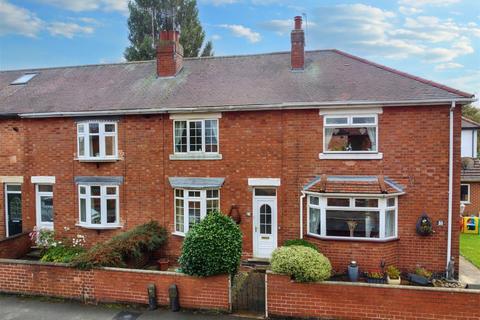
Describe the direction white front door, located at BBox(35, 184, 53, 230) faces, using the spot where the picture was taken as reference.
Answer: facing the viewer

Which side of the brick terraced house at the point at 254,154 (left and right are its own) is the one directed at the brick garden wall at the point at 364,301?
front

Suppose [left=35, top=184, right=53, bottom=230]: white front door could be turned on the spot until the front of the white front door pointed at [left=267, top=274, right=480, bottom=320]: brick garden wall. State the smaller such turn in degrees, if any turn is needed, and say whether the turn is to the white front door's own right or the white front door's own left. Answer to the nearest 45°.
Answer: approximately 45° to the white front door's own left

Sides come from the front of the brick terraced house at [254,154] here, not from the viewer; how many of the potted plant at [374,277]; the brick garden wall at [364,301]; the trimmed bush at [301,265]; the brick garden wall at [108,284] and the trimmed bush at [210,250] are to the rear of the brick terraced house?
0

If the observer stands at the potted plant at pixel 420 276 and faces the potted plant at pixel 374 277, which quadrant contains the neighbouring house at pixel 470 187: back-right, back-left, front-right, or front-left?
back-right

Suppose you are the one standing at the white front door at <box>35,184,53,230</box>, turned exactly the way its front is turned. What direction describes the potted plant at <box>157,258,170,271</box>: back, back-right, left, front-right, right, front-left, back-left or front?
front-left

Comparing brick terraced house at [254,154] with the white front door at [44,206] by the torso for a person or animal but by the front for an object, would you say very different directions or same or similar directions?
same or similar directions

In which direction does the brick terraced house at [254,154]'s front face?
toward the camera

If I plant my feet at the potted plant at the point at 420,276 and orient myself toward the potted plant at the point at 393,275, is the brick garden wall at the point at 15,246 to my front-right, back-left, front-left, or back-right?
front-right

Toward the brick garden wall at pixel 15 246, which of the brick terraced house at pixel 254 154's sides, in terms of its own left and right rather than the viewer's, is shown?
right

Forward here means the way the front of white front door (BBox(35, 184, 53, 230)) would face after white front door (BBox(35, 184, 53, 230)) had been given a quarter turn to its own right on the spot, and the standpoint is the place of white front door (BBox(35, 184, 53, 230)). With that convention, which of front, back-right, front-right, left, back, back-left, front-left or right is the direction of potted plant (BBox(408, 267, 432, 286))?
back-left

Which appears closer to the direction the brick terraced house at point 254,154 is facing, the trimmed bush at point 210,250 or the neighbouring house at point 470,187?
the trimmed bush

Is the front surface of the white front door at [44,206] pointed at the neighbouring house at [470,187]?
no

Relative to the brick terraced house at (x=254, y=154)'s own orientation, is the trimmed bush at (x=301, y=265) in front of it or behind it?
in front
